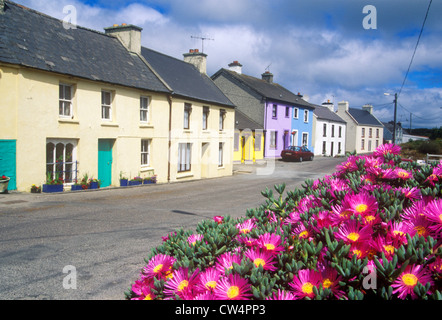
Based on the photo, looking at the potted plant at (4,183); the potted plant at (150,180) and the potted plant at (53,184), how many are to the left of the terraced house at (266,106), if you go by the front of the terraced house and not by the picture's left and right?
0

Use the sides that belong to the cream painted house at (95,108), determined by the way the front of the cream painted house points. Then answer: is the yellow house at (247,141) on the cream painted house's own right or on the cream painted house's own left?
on the cream painted house's own left

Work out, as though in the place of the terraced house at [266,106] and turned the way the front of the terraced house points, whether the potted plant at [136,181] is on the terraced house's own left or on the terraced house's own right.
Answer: on the terraced house's own right

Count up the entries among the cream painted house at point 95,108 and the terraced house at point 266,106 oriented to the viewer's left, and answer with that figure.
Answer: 0

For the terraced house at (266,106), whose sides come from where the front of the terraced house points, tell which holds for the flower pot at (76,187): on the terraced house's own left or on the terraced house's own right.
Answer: on the terraced house's own right

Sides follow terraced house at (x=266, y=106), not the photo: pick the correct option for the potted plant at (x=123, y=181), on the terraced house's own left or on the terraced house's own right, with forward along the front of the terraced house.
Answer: on the terraced house's own right

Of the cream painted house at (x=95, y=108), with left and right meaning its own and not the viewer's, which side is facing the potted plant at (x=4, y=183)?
right

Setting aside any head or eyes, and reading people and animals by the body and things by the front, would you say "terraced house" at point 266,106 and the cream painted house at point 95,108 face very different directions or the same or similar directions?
same or similar directions

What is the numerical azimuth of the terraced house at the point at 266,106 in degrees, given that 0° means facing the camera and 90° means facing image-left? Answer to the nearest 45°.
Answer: approximately 315°

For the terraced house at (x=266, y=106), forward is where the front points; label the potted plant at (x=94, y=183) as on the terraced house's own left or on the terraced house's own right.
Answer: on the terraced house's own right

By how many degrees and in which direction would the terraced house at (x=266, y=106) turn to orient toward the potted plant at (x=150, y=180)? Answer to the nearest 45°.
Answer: approximately 45° to its right

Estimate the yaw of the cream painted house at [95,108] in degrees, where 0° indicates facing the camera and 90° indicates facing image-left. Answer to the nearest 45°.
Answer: approximately 315°
